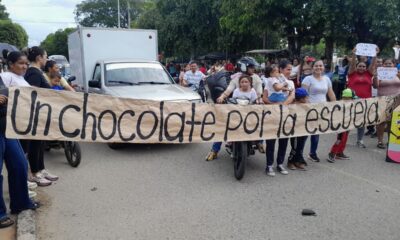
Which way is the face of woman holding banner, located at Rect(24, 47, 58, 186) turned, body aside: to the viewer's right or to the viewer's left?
to the viewer's right

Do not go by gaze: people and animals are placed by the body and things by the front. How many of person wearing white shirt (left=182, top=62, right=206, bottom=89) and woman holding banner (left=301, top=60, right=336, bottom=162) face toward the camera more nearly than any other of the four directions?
2

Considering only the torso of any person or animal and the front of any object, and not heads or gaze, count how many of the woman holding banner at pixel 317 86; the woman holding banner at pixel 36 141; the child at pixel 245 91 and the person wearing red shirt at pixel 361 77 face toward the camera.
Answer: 3

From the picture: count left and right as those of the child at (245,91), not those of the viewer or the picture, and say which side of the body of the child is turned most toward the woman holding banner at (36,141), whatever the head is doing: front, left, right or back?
right

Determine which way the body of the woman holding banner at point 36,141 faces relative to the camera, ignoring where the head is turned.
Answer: to the viewer's right

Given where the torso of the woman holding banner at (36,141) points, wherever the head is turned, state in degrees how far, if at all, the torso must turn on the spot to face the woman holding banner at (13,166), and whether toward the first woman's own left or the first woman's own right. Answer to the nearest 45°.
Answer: approximately 90° to the first woman's own right

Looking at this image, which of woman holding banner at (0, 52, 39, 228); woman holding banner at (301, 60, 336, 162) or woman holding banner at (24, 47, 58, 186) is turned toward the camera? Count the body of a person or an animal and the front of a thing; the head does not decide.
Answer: woman holding banner at (301, 60, 336, 162)

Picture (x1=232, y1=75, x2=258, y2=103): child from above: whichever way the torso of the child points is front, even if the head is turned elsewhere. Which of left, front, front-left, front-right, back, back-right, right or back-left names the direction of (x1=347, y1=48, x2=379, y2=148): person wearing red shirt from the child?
back-left

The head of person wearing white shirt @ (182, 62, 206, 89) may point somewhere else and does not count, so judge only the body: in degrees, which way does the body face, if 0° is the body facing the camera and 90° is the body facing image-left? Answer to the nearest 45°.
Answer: approximately 0°

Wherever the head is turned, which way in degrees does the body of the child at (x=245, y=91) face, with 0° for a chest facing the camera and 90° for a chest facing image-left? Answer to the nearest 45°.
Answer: approximately 0°

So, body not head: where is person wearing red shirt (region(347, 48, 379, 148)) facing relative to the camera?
toward the camera

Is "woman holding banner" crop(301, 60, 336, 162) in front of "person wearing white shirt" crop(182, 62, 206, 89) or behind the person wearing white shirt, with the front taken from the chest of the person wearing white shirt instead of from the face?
in front

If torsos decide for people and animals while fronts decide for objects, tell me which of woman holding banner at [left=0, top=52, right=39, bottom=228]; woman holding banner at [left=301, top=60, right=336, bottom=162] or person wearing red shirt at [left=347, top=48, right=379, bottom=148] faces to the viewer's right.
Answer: woman holding banner at [left=0, top=52, right=39, bottom=228]

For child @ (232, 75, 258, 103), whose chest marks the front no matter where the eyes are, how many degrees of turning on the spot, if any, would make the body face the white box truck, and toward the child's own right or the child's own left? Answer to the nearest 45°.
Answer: approximately 135° to the child's own right

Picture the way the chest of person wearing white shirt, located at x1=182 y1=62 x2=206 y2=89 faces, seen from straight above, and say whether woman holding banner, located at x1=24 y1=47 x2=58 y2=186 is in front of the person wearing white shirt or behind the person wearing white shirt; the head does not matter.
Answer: in front

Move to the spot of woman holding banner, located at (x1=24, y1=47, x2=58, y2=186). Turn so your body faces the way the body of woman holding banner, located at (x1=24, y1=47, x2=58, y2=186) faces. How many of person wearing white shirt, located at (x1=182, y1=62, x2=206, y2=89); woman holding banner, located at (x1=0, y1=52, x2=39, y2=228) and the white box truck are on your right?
1

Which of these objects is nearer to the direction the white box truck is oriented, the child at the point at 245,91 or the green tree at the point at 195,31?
the child
